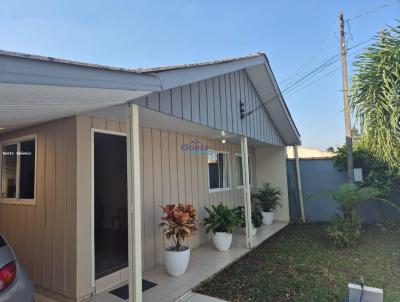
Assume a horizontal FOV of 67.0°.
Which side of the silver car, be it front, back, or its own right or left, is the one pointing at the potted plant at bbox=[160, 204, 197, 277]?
right

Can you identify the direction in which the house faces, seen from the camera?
facing the viewer and to the right of the viewer

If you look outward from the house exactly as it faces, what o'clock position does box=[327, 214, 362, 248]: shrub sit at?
The shrub is roughly at 10 o'clock from the house.

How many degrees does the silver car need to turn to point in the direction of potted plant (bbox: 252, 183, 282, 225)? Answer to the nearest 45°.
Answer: approximately 90° to its right

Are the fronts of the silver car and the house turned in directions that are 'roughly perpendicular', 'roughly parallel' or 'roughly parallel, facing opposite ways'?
roughly parallel, facing opposite ways

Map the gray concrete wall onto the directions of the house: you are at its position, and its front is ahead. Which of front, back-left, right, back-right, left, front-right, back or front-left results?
left

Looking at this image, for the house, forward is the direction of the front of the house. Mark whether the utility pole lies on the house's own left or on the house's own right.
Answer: on the house's own left

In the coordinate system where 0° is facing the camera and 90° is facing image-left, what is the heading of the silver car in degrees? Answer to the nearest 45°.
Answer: approximately 135°

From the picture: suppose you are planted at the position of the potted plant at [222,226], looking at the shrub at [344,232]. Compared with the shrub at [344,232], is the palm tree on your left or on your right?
left
